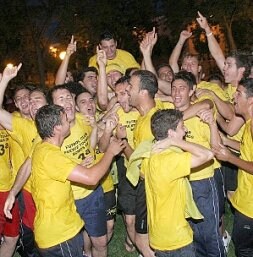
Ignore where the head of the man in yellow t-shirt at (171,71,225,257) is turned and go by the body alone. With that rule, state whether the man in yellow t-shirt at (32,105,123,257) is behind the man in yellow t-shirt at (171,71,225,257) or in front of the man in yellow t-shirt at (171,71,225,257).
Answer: in front

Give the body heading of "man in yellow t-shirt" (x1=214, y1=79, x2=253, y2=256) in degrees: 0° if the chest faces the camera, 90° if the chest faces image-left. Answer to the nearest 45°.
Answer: approximately 90°

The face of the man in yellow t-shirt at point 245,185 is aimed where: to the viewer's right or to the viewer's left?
to the viewer's left

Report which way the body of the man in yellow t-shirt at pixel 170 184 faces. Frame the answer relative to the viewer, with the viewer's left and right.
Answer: facing away from the viewer and to the right of the viewer

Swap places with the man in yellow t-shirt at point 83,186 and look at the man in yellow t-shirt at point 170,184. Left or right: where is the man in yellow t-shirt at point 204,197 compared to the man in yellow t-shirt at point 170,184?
left

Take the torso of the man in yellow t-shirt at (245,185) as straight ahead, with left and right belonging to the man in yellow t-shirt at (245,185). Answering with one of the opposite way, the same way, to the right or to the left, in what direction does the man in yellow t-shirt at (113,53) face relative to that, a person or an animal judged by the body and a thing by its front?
to the left

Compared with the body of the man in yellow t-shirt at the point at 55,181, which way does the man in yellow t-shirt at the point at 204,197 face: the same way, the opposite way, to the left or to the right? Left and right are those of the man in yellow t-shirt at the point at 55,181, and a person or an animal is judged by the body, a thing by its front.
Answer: the opposite way

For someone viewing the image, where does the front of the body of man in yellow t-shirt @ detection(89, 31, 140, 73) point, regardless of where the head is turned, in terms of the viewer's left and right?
facing the viewer

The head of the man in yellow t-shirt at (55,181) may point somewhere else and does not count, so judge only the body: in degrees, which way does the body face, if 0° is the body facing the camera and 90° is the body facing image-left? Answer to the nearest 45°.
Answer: approximately 225°
